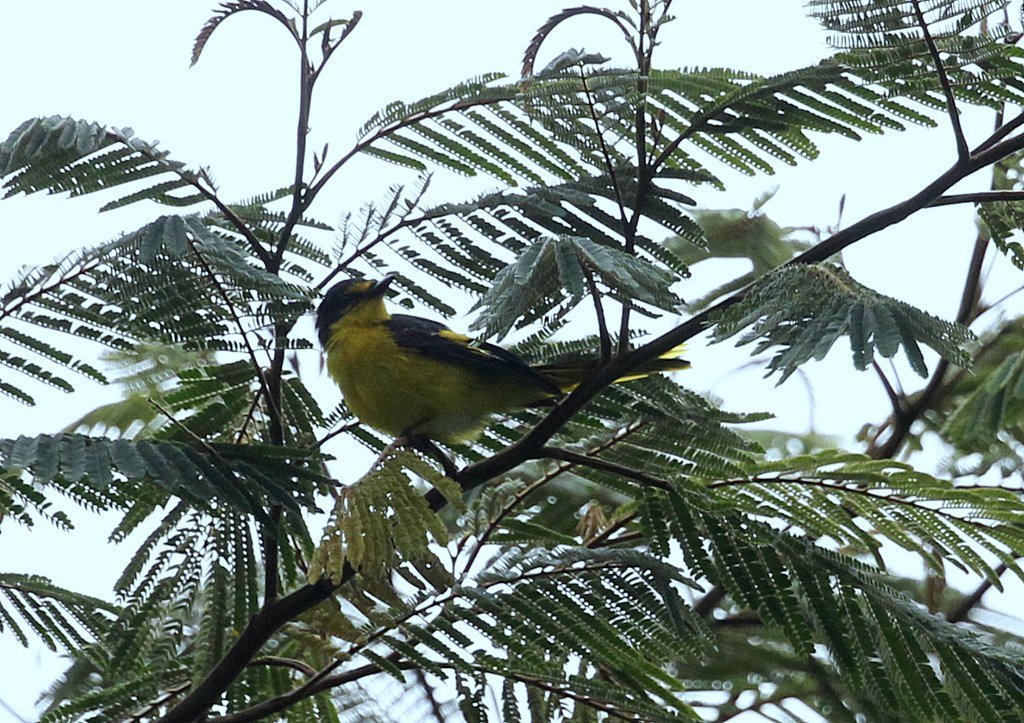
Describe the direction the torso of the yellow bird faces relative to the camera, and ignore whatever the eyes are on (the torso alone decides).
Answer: to the viewer's left
